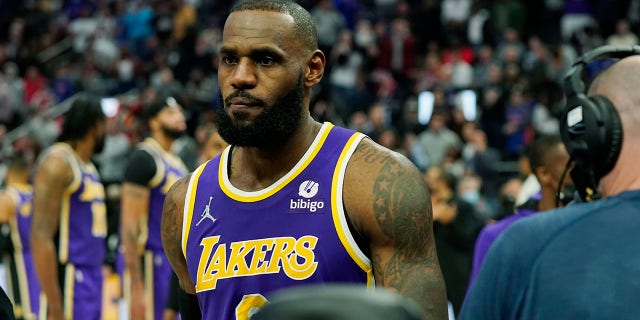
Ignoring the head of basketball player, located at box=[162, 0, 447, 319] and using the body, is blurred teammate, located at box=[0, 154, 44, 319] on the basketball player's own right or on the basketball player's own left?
on the basketball player's own right

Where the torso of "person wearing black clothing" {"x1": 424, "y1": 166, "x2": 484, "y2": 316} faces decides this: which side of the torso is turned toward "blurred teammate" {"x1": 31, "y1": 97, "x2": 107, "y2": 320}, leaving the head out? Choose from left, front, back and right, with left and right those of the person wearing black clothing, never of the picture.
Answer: front

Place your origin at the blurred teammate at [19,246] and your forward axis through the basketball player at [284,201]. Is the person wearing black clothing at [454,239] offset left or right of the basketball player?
left

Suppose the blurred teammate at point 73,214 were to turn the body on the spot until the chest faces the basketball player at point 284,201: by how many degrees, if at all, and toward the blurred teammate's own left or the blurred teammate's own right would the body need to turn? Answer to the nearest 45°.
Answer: approximately 45° to the blurred teammate's own right

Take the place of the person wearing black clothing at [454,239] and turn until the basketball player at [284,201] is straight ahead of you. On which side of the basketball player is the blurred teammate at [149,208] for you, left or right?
right

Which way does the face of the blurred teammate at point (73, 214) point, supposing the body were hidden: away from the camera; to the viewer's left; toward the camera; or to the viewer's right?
to the viewer's right

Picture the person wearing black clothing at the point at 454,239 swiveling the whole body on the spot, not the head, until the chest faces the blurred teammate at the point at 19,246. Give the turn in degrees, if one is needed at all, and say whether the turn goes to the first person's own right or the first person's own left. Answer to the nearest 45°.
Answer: approximately 45° to the first person's own right

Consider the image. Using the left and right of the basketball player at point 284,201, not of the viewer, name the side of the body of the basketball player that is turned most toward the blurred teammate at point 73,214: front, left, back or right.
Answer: right

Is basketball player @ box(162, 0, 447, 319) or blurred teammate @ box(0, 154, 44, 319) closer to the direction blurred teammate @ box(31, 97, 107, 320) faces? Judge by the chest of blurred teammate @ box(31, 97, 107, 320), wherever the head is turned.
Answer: the basketball player

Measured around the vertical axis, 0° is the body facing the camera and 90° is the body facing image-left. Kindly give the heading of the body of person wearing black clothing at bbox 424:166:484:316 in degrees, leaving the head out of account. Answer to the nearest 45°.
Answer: approximately 45°

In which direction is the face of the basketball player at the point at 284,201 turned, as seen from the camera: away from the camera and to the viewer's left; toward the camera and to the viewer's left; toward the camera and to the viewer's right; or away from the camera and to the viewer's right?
toward the camera and to the viewer's left

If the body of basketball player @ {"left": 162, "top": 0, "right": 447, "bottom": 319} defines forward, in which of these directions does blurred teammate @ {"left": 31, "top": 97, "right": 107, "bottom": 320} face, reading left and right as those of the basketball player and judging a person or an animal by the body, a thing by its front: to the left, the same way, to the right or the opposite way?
to the left
